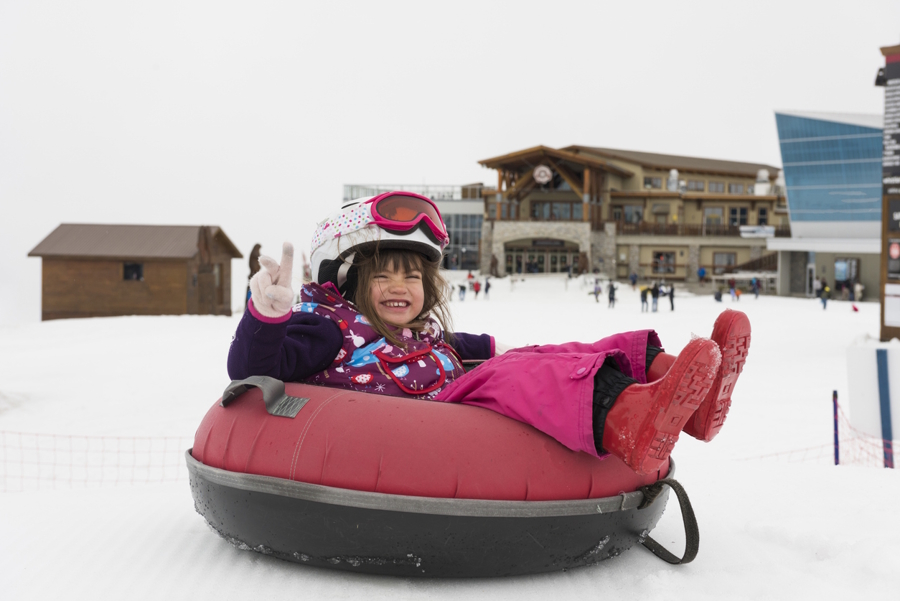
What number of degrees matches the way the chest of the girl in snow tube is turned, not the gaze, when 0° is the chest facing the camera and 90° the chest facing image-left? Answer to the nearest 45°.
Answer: approximately 315°

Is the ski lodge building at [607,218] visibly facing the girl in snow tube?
yes

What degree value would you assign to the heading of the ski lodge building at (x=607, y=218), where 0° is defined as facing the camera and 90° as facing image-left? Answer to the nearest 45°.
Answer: approximately 0°

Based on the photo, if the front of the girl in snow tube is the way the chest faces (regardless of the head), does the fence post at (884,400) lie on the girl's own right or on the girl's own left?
on the girl's own left

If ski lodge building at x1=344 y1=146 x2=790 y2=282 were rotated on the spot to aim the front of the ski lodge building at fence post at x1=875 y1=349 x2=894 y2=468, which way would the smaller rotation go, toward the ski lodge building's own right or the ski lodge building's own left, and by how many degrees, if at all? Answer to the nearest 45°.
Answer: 0° — it already faces it
